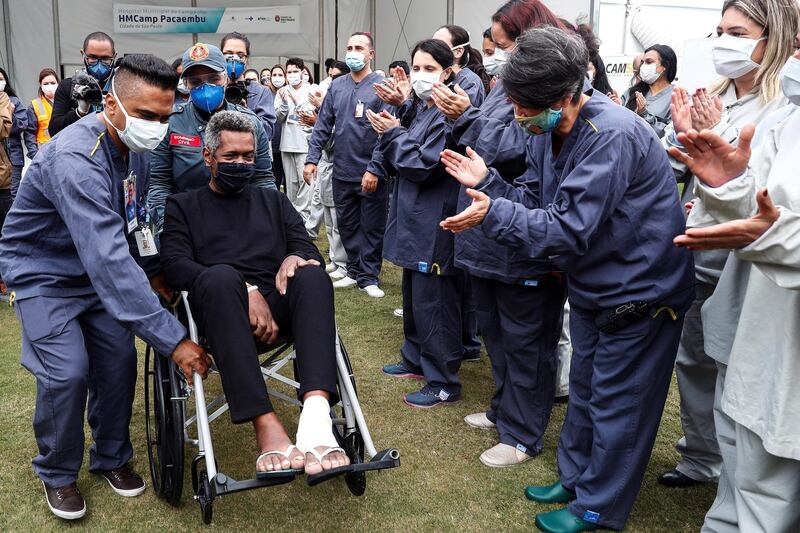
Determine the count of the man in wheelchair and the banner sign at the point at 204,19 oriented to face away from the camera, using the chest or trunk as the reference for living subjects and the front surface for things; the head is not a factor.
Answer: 0

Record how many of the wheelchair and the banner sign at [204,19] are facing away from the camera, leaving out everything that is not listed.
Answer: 0

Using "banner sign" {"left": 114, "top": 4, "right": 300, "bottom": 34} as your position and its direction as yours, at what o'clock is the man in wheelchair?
The man in wheelchair is roughly at 12 o'clock from the banner sign.

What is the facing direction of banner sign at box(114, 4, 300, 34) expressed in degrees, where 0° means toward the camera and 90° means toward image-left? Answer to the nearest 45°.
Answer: approximately 0°

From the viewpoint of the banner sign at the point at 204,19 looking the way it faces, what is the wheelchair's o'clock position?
The wheelchair is roughly at 12 o'clock from the banner sign.

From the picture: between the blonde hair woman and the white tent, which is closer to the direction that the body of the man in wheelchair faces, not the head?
the blonde hair woman

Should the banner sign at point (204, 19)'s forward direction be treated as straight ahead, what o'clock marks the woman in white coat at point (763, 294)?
The woman in white coat is roughly at 12 o'clock from the banner sign.

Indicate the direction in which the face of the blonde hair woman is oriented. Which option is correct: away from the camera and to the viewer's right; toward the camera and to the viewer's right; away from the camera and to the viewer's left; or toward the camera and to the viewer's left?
toward the camera and to the viewer's left

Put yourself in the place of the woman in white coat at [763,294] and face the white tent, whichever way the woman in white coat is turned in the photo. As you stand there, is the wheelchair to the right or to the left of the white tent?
left

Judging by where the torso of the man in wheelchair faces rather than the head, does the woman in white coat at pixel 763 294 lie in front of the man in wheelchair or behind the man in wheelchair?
in front

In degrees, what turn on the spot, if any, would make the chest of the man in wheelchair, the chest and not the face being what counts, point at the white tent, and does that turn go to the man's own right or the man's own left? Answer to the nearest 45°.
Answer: approximately 135° to the man's own left

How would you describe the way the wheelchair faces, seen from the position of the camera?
facing the viewer and to the right of the viewer

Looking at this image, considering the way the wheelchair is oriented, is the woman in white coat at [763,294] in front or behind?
in front

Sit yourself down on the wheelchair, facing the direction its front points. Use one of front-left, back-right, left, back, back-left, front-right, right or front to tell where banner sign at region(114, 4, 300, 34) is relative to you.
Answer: back-left
